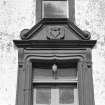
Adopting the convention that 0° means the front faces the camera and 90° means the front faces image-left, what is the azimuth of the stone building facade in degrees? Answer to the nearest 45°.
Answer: approximately 0°
